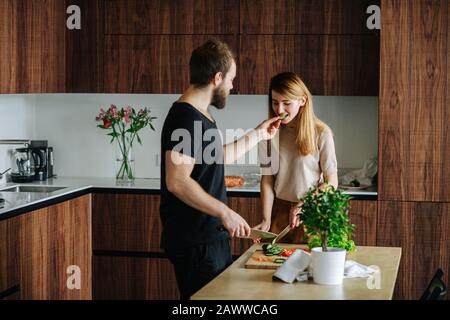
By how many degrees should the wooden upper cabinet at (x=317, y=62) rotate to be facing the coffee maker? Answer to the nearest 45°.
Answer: approximately 90° to its right

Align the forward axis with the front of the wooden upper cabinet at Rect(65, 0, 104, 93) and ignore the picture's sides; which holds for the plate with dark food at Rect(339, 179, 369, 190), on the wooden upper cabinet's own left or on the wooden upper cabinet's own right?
on the wooden upper cabinet's own left

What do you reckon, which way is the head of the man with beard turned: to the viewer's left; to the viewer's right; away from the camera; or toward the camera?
to the viewer's right

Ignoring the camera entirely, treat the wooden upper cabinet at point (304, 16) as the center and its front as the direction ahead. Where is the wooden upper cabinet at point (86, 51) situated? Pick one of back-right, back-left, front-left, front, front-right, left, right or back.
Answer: right

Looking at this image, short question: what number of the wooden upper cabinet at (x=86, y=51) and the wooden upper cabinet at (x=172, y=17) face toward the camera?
2

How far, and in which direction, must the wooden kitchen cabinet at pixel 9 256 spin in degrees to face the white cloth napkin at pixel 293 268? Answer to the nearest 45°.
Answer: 0° — it already faces it

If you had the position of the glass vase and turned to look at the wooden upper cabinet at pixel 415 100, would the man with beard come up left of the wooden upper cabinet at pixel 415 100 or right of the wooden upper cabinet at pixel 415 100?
right
